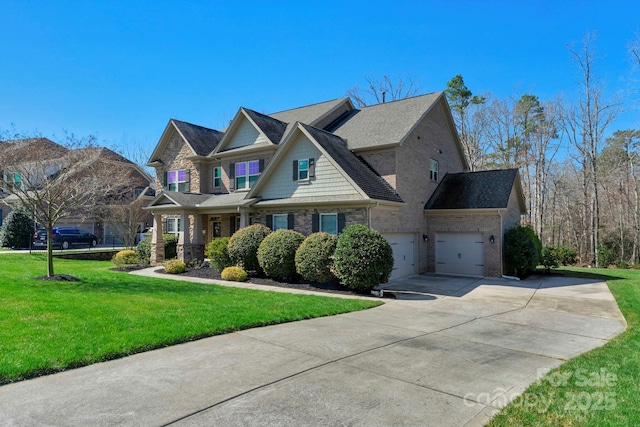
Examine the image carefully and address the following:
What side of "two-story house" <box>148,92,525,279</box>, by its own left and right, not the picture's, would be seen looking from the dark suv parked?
right

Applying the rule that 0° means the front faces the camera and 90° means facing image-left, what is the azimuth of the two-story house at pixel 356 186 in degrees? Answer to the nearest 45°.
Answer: approximately 45°

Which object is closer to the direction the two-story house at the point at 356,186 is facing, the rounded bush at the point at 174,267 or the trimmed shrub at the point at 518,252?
the rounded bush

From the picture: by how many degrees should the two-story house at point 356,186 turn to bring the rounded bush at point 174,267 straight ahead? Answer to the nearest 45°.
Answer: approximately 45° to its right

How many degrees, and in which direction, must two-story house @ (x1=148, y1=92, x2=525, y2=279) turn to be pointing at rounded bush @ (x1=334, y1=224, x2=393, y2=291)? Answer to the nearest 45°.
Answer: approximately 45° to its left

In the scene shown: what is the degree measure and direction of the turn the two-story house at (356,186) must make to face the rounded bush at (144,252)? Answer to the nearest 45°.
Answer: approximately 45° to its right

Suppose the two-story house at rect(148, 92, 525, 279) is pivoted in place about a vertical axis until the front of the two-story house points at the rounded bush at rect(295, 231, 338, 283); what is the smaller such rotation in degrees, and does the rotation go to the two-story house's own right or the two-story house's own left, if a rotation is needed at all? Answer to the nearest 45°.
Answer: approximately 45° to the two-story house's own left

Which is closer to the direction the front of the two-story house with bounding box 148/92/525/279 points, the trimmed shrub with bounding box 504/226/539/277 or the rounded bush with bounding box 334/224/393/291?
the rounded bush

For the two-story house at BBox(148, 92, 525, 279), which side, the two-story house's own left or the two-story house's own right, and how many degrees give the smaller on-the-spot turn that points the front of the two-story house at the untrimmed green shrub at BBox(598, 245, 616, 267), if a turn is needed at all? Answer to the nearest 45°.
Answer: approximately 180°
